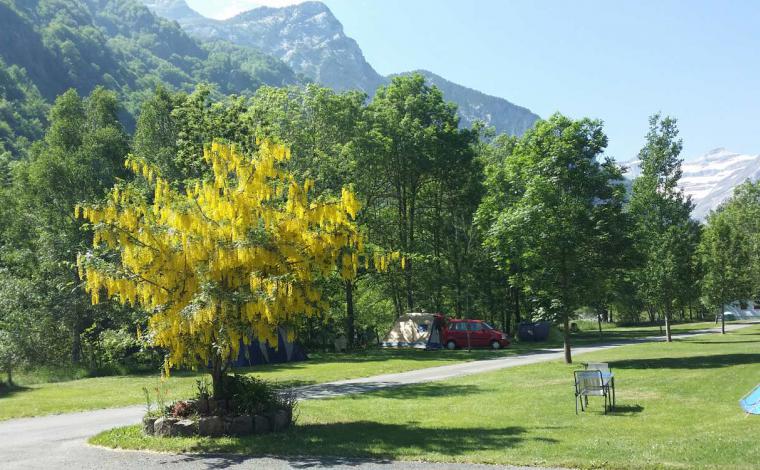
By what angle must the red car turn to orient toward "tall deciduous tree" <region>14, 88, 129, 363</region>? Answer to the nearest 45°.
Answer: approximately 180°

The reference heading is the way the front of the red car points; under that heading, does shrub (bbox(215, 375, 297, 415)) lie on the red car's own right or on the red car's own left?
on the red car's own right

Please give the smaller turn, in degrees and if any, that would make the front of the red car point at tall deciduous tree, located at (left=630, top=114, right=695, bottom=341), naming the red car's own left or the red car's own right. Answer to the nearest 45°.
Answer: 0° — it already faces it

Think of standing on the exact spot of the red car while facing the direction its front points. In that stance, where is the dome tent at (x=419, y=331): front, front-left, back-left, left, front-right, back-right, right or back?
back

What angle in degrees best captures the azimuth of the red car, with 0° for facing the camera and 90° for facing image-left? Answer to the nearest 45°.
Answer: approximately 270°

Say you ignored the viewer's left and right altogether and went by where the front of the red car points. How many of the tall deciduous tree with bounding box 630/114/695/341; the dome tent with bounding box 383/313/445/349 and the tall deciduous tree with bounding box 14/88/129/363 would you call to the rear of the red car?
2

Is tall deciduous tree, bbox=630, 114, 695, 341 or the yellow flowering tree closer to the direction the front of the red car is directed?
the tall deciduous tree
